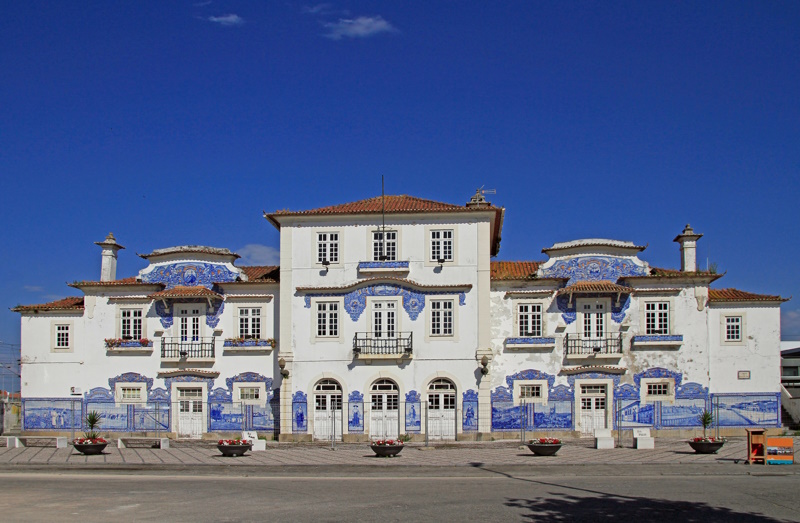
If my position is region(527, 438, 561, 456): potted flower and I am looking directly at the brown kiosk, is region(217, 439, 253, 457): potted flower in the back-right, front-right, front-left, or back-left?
back-right

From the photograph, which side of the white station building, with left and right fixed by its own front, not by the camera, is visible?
front

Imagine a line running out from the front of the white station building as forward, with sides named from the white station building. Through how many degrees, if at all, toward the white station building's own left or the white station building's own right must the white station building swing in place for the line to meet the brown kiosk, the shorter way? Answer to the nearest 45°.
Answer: approximately 45° to the white station building's own left

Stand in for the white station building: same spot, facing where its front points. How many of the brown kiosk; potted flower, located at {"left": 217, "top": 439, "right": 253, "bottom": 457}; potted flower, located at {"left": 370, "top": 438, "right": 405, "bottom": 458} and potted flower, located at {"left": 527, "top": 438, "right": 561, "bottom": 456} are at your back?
0

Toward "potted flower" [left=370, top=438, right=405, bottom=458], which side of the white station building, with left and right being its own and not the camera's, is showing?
front

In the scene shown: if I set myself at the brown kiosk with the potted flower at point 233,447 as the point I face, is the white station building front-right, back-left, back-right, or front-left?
front-right

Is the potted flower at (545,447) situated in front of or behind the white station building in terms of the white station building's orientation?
in front
